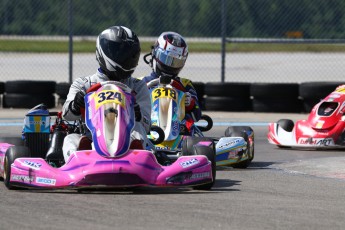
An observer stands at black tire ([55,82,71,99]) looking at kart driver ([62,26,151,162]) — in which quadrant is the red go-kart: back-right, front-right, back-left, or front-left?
front-left

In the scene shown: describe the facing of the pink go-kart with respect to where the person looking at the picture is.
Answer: facing the viewer

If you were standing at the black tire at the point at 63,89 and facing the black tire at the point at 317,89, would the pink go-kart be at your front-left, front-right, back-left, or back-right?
front-right

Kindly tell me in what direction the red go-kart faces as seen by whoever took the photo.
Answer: facing the viewer and to the left of the viewer

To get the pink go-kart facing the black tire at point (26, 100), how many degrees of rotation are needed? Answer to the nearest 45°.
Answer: approximately 180°

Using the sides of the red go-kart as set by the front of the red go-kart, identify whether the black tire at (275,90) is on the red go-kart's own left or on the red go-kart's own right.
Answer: on the red go-kart's own right

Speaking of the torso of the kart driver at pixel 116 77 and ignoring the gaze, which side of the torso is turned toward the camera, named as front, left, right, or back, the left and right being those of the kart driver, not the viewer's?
front

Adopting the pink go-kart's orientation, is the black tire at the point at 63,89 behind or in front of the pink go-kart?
behind
